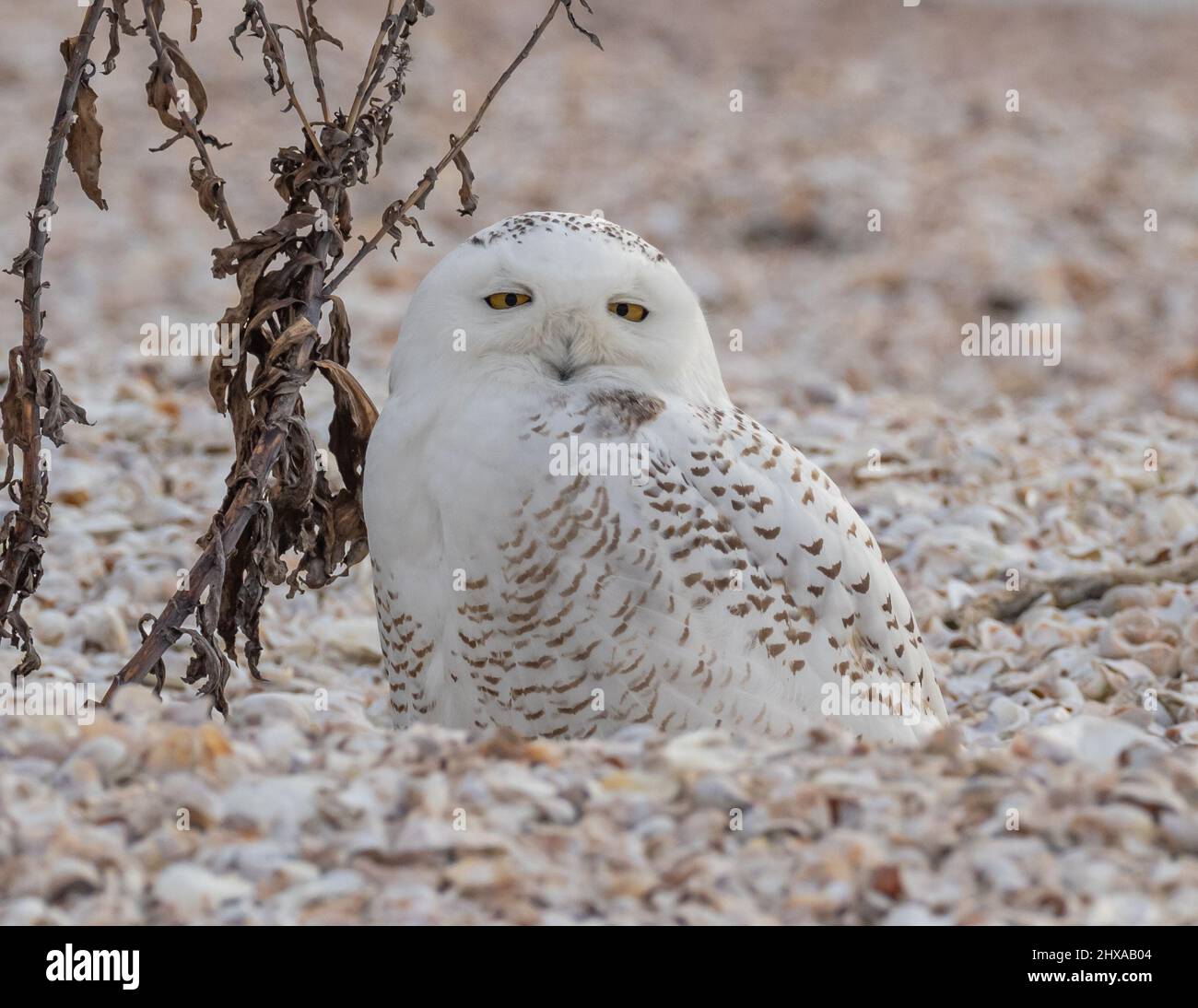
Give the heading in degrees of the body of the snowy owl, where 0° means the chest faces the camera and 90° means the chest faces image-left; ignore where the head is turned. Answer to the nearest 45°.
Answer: approximately 45°
